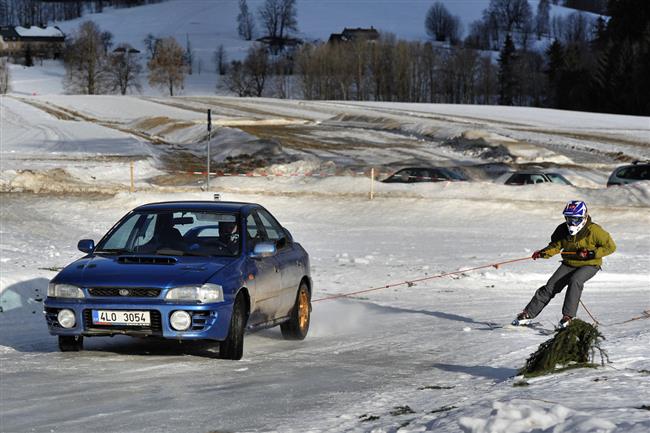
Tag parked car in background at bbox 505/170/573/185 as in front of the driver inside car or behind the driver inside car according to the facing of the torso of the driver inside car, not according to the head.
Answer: behind

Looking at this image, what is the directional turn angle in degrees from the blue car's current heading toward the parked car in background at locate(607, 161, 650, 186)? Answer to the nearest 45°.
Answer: approximately 180°

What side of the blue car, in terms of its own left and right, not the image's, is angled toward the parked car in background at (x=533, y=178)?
back

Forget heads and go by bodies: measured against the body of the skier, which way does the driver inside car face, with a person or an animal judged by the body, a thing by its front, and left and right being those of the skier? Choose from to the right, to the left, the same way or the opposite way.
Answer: the same way

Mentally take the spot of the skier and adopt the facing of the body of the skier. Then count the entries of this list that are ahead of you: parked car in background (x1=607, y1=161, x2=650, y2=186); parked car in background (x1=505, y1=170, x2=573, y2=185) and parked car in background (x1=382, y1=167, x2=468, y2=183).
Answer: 0

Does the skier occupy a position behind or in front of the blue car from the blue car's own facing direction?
behind

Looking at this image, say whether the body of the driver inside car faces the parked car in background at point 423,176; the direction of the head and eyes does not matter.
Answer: no

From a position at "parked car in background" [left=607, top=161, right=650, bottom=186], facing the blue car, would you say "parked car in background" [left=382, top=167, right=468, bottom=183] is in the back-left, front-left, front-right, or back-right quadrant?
front-right

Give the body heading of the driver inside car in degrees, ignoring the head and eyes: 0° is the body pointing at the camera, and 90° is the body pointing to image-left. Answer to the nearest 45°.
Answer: approximately 45°
